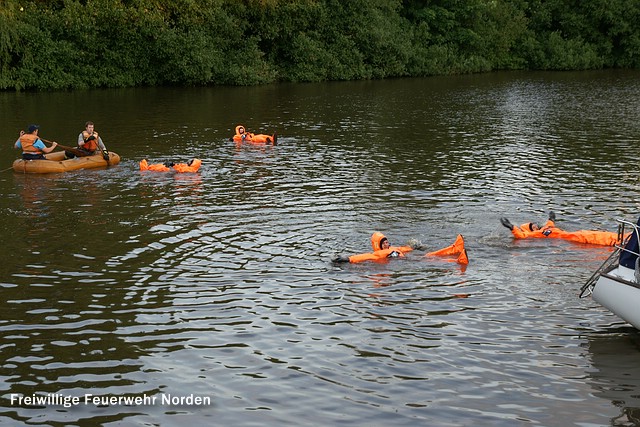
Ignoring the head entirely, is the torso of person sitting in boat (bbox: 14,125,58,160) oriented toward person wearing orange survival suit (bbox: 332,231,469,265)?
no

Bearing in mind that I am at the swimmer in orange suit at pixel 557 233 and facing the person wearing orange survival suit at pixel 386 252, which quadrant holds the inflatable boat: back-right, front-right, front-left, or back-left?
front-right

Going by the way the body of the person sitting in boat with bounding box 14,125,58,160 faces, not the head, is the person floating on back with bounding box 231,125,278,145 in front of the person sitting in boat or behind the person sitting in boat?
in front

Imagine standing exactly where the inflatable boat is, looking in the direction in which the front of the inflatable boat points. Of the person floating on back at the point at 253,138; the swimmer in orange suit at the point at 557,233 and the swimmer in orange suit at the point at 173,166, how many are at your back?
0

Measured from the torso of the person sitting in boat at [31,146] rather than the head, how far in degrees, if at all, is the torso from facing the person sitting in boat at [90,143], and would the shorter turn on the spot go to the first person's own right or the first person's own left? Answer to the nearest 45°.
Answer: approximately 45° to the first person's own right

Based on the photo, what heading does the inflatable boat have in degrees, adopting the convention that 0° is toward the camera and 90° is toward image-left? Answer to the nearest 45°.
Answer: approximately 270°

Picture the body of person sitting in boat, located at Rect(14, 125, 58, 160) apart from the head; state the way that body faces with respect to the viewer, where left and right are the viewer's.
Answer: facing away from the viewer and to the right of the viewer

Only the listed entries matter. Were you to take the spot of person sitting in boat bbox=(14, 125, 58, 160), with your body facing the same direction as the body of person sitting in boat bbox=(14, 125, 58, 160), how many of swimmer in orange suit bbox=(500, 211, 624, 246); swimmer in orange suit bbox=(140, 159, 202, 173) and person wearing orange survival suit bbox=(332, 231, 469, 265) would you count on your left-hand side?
0

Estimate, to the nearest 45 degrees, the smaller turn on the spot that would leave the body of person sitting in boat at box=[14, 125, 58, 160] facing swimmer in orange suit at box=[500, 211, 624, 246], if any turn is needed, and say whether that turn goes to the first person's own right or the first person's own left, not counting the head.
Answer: approximately 90° to the first person's own right

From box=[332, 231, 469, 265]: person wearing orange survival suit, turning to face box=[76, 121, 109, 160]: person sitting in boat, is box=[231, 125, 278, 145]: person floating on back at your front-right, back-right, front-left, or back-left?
front-right

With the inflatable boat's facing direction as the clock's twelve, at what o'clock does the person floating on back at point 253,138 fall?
The person floating on back is roughly at 11 o'clock from the inflatable boat.
